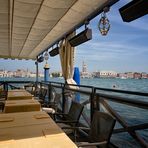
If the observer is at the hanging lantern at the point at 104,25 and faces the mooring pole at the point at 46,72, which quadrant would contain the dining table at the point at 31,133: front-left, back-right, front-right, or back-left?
back-left

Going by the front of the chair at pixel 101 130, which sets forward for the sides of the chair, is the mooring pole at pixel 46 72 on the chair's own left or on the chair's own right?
on the chair's own right

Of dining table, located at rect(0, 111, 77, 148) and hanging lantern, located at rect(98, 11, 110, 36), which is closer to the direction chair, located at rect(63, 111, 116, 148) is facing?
the dining table

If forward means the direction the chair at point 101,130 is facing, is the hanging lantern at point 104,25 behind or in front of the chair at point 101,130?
behind

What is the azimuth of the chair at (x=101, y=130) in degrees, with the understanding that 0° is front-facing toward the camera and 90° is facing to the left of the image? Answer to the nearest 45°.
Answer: approximately 45°

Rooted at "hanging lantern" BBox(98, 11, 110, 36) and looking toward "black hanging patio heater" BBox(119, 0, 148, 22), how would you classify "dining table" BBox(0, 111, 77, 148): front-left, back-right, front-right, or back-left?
front-right

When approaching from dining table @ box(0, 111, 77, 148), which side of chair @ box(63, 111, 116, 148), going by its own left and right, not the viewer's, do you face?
front
